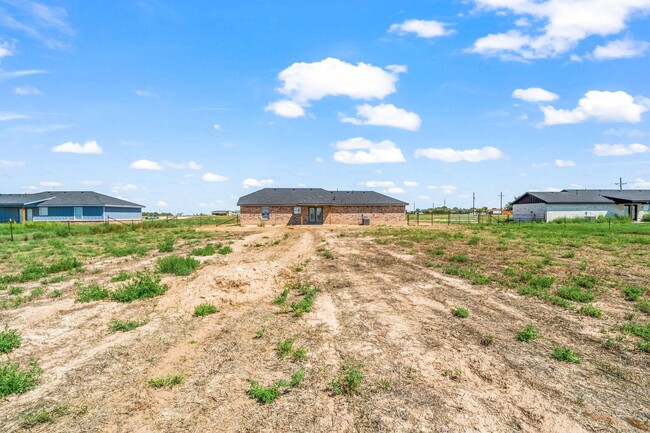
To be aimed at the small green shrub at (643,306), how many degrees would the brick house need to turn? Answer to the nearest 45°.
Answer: approximately 180°

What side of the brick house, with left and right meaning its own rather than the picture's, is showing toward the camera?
back

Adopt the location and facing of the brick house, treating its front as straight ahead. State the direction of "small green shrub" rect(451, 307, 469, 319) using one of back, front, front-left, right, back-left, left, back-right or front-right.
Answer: back
